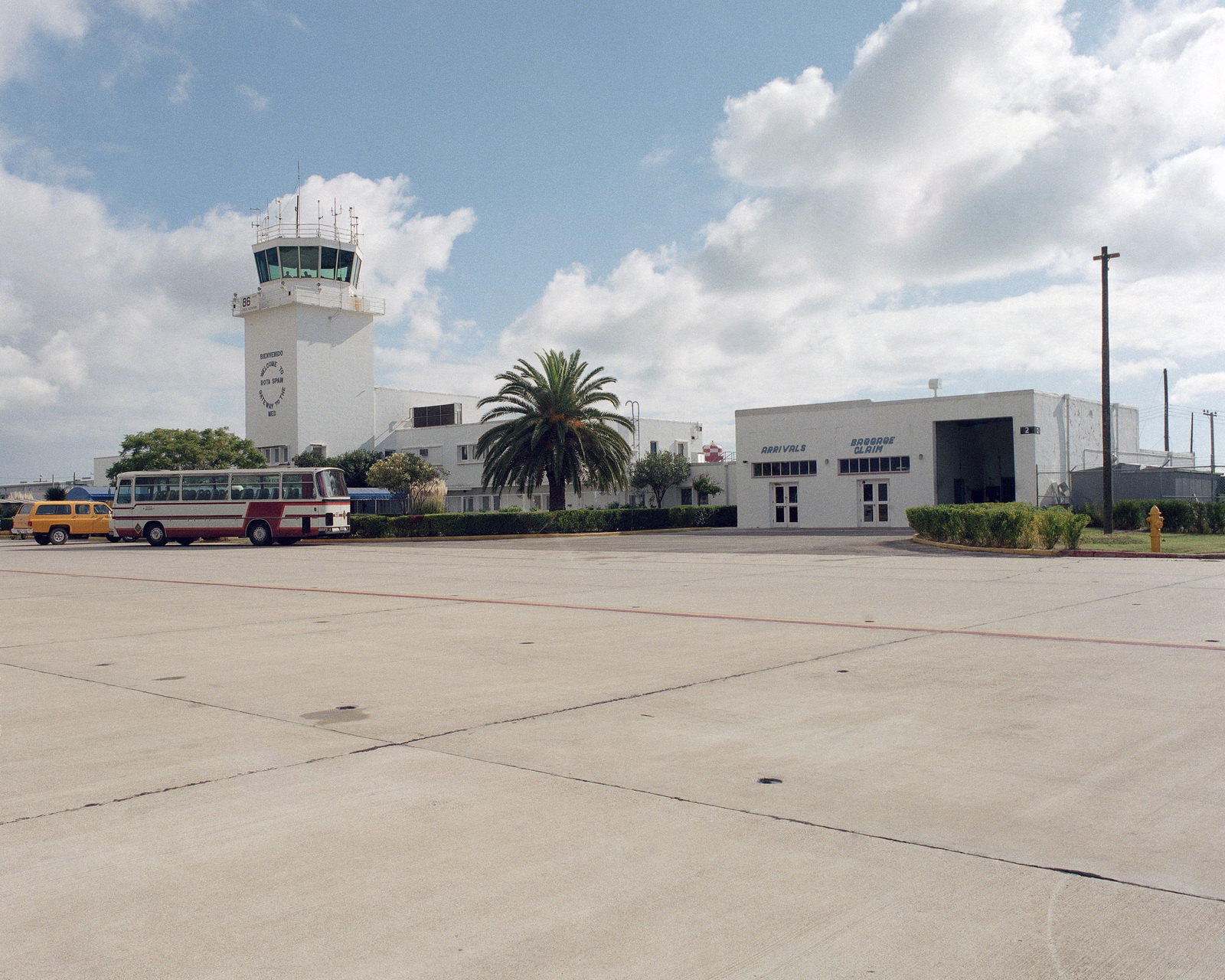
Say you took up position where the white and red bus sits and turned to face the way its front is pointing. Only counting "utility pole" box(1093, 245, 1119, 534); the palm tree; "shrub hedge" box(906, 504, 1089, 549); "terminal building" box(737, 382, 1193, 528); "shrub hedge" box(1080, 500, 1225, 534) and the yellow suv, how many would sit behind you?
1

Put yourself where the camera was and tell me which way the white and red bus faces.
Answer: facing the viewer and to the right of the viewer

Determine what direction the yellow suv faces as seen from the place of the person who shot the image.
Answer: facing away from the viewer and to the right of the viewer

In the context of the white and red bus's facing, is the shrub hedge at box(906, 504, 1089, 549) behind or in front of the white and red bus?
in front

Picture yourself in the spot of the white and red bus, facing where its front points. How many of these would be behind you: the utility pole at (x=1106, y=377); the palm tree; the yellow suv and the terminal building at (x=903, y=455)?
1

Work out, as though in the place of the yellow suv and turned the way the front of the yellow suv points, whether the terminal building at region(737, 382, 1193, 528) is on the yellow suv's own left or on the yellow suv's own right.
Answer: on the yellow suv's own right

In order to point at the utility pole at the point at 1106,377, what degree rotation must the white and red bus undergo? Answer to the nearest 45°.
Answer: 0° — it already faces it

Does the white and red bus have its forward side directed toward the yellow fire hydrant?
yes

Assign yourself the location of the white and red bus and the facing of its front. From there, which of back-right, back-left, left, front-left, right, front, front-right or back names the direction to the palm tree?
front-left

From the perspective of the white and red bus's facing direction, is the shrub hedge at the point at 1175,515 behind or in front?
in front

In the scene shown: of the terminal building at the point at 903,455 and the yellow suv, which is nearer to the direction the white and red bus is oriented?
the terminal building

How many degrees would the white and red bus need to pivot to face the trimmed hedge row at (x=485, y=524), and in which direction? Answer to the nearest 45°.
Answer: approximately 45° to its left

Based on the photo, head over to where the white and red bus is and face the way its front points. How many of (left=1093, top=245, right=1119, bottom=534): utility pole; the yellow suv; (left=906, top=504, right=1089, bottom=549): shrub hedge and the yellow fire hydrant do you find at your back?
1
